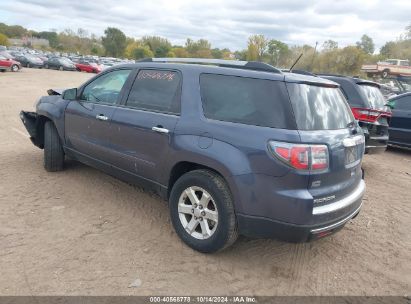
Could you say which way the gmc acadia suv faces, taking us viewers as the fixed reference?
facing away from the viewer and to the left of the viewer

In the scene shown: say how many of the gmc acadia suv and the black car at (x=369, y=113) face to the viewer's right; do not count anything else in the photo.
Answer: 0

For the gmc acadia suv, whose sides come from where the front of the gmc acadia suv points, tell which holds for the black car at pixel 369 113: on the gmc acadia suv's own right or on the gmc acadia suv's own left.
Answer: on the gmc acadia suv's own right

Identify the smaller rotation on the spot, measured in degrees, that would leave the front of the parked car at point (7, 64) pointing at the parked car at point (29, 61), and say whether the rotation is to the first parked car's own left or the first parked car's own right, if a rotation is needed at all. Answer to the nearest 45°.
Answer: approximately 135° to the first parked car's own left

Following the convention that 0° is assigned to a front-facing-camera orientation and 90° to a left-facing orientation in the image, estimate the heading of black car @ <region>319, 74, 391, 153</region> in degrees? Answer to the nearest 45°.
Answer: approximately 135°

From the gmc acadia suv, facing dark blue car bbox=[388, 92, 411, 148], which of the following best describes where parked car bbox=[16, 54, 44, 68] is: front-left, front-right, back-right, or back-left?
front-left

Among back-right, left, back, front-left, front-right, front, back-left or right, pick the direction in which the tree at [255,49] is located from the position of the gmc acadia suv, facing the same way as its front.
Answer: front-right
